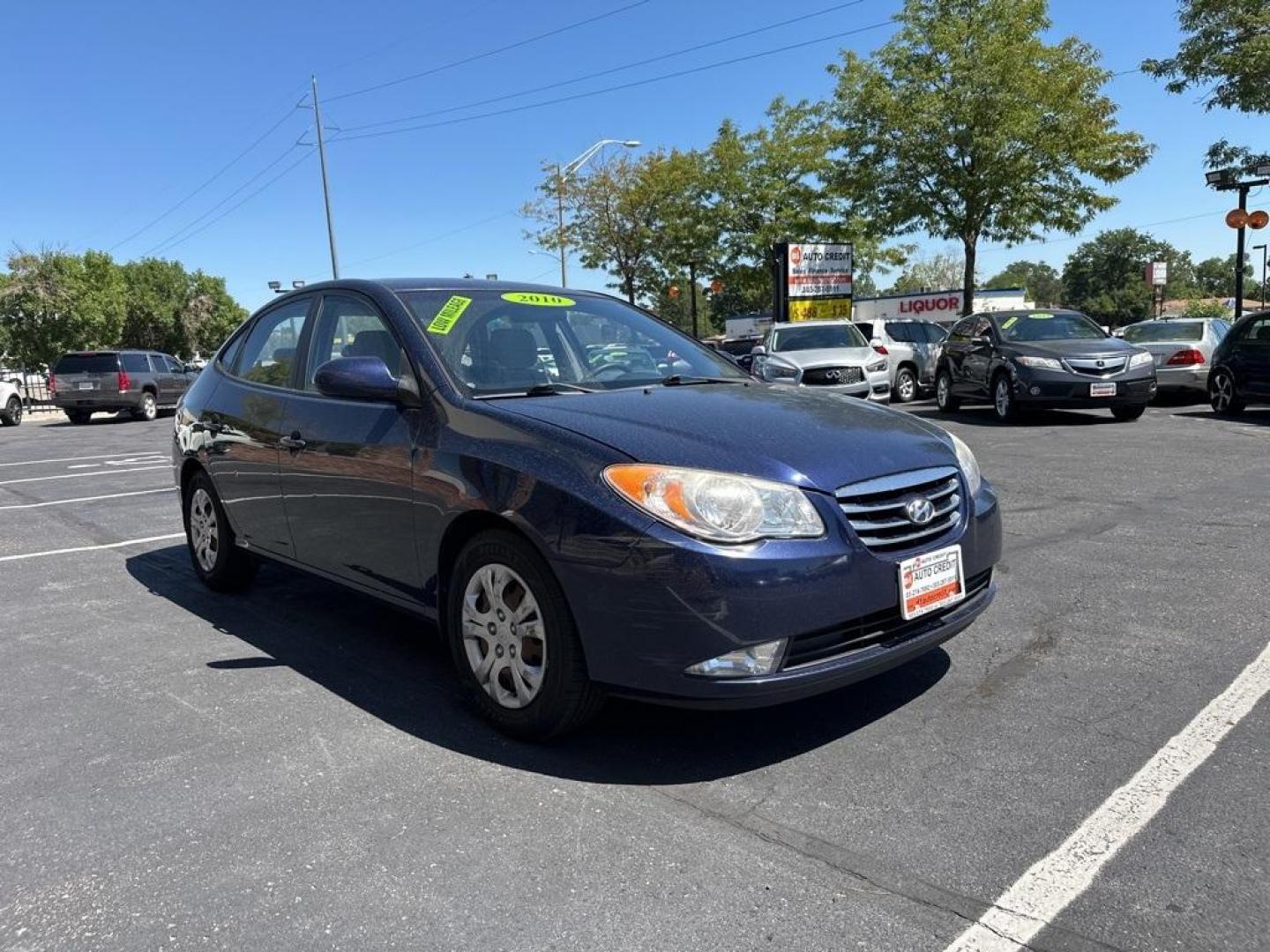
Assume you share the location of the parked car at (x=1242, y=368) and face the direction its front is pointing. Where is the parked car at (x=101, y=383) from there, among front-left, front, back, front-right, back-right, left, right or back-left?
back-right

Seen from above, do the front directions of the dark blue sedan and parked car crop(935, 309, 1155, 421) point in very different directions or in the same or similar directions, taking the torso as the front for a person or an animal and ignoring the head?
same or similar directions

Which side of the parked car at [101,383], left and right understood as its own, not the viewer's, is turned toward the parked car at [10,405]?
left

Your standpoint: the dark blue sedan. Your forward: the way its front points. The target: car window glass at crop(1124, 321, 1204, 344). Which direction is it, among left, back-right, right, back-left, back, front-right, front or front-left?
left

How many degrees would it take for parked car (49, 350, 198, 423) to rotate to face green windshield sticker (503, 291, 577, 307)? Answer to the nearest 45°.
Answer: approximately 135° to its right

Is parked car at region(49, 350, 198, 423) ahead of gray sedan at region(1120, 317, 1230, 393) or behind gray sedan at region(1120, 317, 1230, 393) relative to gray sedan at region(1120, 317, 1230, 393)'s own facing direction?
behind

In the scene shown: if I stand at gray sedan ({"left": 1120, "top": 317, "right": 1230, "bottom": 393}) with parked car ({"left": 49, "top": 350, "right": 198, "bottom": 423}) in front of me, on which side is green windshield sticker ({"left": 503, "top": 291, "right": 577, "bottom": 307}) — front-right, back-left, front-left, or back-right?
front-left

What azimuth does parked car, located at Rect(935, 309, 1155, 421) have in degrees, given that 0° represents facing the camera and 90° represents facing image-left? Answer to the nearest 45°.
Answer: approximately 315°

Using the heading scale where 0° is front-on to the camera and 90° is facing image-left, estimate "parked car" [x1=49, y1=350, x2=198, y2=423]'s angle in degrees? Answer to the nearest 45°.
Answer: approximately 225°

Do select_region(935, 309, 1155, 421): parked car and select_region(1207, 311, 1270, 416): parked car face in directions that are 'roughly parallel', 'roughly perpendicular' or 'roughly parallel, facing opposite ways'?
roughly parallel

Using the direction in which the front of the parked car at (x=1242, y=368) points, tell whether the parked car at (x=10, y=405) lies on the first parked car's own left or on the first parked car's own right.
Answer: on the first parked car's own right

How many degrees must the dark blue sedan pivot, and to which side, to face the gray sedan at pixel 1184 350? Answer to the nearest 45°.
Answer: approximately 90° to its left
